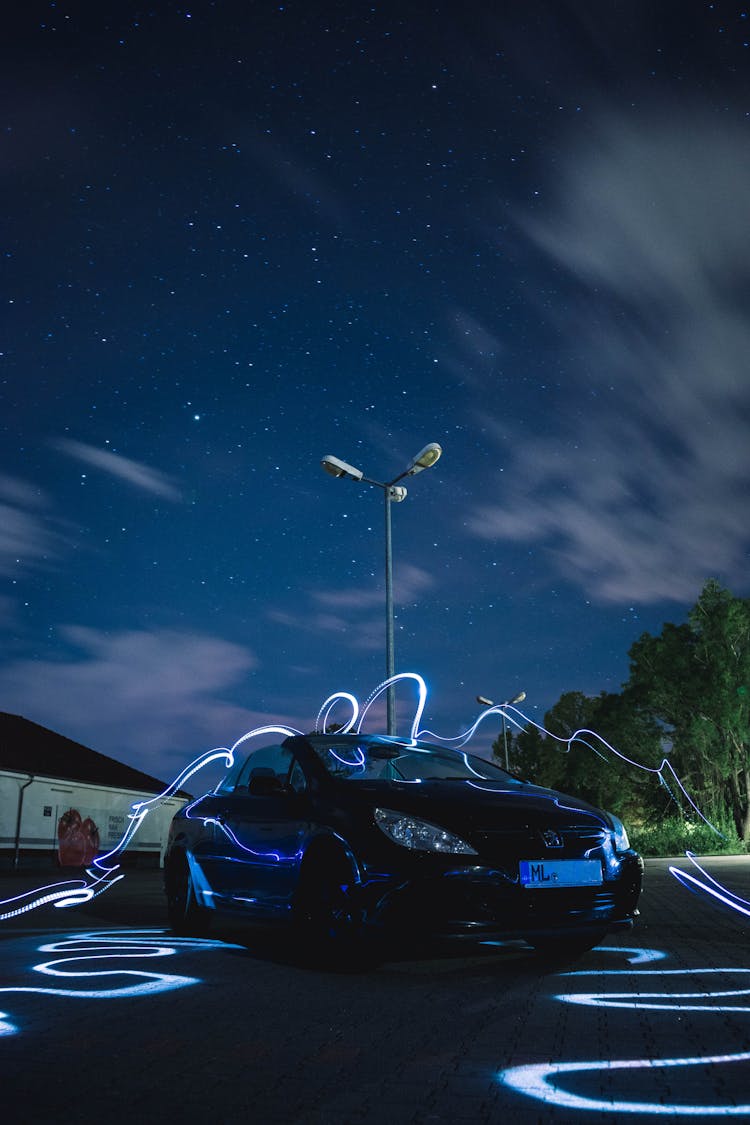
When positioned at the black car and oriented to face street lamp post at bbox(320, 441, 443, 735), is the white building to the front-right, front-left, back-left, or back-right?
front-left

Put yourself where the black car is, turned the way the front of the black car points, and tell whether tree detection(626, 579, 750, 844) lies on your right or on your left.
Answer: on your left

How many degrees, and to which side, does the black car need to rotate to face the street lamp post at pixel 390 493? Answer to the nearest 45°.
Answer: approximately 135° to its left

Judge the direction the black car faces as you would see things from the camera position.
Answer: facing the viewer and to the right of the viewer

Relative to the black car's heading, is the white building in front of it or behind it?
behind
